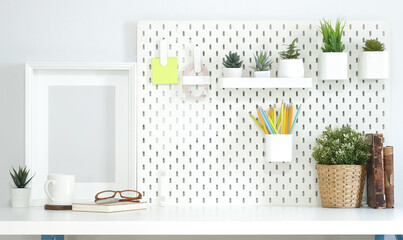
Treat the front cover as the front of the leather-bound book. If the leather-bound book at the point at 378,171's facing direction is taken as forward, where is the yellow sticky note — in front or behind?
behind

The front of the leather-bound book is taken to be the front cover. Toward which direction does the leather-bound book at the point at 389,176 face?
to the viewer's right

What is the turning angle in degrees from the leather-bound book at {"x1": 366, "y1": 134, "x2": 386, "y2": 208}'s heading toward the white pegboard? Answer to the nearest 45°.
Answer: approximately 90° to its right

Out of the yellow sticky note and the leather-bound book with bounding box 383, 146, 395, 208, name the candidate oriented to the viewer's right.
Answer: the leather-bound book

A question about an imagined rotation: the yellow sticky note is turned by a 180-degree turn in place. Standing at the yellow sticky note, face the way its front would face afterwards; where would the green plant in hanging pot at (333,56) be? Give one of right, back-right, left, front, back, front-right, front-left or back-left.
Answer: right

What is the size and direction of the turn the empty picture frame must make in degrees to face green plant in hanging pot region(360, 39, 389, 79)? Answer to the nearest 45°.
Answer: approximately 90° to its left

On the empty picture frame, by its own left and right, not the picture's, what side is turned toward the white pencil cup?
left

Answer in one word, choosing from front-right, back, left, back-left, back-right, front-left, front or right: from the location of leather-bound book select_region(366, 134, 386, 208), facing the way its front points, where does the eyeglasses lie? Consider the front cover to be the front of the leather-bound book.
back

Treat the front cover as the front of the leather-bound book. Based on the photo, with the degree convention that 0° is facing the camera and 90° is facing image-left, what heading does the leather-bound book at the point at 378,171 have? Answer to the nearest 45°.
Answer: approximately 270°
